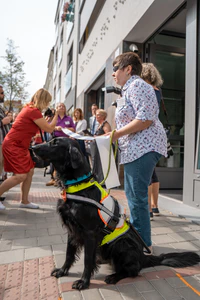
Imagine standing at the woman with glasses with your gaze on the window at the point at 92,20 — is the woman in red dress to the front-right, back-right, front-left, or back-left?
front-left

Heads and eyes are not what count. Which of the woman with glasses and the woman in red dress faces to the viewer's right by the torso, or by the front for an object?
the woman in red dress

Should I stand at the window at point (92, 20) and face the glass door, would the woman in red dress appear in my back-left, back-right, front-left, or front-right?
front-right

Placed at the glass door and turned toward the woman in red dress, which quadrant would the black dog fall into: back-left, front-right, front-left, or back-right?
front-left

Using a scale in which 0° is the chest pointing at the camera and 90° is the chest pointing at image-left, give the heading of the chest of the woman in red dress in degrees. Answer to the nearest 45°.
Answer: approximately 270°

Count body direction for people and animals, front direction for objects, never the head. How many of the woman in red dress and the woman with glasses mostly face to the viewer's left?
1

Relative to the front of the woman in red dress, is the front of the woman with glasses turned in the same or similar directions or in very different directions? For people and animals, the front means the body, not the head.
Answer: very different directions

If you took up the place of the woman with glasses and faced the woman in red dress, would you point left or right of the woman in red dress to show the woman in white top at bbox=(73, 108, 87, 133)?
right

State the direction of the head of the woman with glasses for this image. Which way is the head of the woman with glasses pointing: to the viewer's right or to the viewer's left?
to the viewer's left

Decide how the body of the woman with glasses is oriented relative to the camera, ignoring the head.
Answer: to the viewer's left

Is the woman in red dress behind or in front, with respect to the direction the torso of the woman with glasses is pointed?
in front

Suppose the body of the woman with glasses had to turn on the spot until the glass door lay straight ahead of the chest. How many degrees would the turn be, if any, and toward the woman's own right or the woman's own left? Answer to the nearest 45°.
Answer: approximately 90° to the woman's own right
